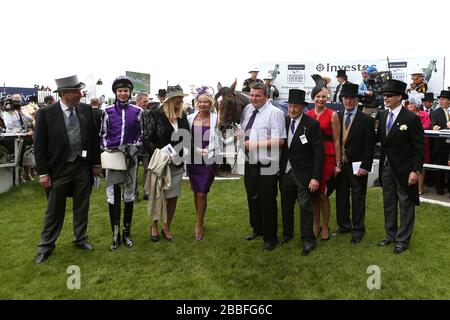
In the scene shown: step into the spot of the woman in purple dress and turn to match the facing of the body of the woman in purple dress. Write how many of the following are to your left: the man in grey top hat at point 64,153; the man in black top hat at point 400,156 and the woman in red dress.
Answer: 2

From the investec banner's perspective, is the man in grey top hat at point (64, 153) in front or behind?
in front

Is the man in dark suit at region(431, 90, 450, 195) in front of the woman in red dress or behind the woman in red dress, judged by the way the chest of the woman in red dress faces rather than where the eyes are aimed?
behind

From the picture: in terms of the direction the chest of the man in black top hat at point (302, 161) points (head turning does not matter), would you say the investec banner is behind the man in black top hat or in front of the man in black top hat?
behind

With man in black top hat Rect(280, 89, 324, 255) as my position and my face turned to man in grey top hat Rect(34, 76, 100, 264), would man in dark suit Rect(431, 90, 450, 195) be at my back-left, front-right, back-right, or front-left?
back-right

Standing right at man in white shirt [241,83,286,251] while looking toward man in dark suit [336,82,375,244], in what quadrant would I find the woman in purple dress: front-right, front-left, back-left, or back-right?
back-left

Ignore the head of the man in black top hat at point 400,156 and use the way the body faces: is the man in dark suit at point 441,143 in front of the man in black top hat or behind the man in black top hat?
behind

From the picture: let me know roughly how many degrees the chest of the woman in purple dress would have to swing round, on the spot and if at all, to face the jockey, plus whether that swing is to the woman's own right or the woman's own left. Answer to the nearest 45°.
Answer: approximately 90° to the woman's own right

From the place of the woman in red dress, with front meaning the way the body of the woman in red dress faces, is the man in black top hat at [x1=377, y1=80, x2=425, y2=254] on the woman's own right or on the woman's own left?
on the woman's own left

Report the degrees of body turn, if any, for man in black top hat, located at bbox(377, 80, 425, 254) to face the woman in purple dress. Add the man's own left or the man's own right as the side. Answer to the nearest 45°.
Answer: approximately 45° to the man's own right

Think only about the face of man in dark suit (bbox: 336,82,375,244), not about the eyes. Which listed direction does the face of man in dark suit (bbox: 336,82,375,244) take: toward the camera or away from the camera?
toward the camera

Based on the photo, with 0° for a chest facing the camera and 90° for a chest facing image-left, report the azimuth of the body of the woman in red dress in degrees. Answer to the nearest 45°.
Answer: approximately 0°

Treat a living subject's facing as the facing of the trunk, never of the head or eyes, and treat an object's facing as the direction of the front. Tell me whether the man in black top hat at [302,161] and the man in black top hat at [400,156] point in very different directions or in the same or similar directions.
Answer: same or similar directions

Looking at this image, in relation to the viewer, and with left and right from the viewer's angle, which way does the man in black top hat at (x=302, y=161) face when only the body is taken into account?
facing the viewer and to the left of the viewer

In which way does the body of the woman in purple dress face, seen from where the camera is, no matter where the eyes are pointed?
toward the camera

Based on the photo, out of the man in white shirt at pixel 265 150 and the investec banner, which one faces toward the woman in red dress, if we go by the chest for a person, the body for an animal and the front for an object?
the investec banner
